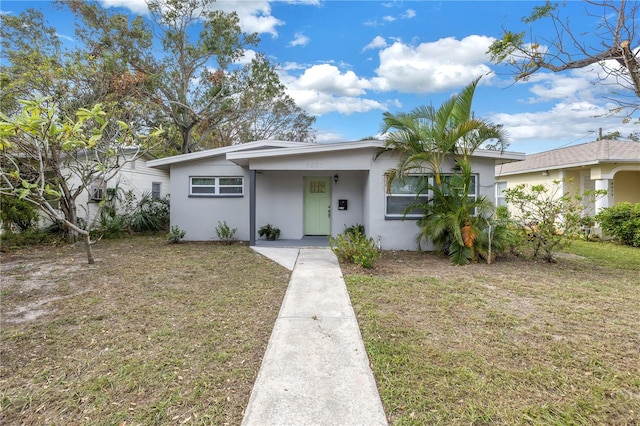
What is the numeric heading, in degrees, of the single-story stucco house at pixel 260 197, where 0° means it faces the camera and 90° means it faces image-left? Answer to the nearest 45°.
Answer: approximately 0°

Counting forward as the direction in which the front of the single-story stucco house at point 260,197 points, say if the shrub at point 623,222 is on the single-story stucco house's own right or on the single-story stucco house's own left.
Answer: on the single-story stucco house's own left

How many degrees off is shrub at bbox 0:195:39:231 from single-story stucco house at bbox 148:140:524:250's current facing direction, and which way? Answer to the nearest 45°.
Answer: approximately 90° to its right

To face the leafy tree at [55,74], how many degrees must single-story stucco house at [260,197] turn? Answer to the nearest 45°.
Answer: approximately 90° to its right

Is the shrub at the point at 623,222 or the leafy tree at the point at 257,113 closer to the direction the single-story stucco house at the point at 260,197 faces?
the shrub

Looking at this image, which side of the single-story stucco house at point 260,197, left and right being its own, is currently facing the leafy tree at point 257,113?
back

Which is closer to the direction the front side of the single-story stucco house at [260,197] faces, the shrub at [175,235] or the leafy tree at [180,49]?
the shrub

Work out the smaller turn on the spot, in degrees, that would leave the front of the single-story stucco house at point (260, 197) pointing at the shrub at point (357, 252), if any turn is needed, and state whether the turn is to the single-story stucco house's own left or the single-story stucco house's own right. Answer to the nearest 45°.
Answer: approximately 45° to the single-story stucco house's own left
